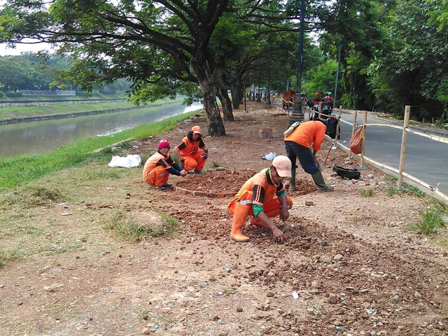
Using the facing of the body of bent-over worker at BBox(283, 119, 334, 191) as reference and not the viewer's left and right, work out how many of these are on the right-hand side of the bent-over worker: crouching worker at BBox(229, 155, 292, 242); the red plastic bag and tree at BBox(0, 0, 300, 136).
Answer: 1

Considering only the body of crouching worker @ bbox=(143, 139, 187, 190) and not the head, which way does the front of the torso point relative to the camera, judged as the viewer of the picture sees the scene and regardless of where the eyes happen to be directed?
to the viewer's right

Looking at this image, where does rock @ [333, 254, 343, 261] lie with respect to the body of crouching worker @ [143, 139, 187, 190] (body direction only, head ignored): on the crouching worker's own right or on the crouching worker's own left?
on the crouching worker's own right

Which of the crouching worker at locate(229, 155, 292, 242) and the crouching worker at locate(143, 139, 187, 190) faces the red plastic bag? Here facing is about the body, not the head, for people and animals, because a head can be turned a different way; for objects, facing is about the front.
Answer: the crouching worker at locate(143, 139, 187, 190)

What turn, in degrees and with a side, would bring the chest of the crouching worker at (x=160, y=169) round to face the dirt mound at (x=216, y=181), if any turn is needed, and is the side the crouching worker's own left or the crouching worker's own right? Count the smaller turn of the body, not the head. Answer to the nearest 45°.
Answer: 0° — they already face it
